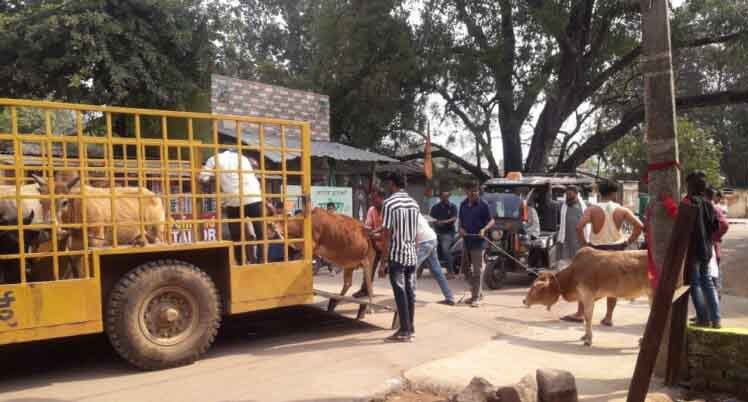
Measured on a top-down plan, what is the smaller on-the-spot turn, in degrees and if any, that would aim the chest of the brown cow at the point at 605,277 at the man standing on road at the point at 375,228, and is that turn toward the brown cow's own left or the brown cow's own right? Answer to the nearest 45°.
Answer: approximately 45° to the brown cow's own right

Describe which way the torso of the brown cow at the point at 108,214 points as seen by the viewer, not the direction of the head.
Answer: to the viewer's left

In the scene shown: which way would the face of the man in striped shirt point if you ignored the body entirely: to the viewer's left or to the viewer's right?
to the viewer's left

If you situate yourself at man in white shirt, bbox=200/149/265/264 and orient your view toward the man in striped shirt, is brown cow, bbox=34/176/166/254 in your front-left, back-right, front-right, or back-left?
back-right

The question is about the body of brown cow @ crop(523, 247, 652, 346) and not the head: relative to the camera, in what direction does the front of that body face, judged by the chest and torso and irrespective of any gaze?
to the viewer's left

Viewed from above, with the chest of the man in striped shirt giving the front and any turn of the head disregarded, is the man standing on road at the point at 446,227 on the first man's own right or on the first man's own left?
on the first man's own right

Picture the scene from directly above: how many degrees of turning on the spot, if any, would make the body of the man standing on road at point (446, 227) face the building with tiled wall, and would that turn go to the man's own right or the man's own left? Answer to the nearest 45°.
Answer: approximately 135° to the man's own right

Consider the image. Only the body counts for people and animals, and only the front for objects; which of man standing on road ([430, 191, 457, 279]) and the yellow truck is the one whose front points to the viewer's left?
the yellow truck

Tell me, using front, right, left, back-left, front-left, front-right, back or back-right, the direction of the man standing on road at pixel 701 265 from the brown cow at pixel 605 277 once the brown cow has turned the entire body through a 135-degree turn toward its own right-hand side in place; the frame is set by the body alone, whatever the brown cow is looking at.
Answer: right
